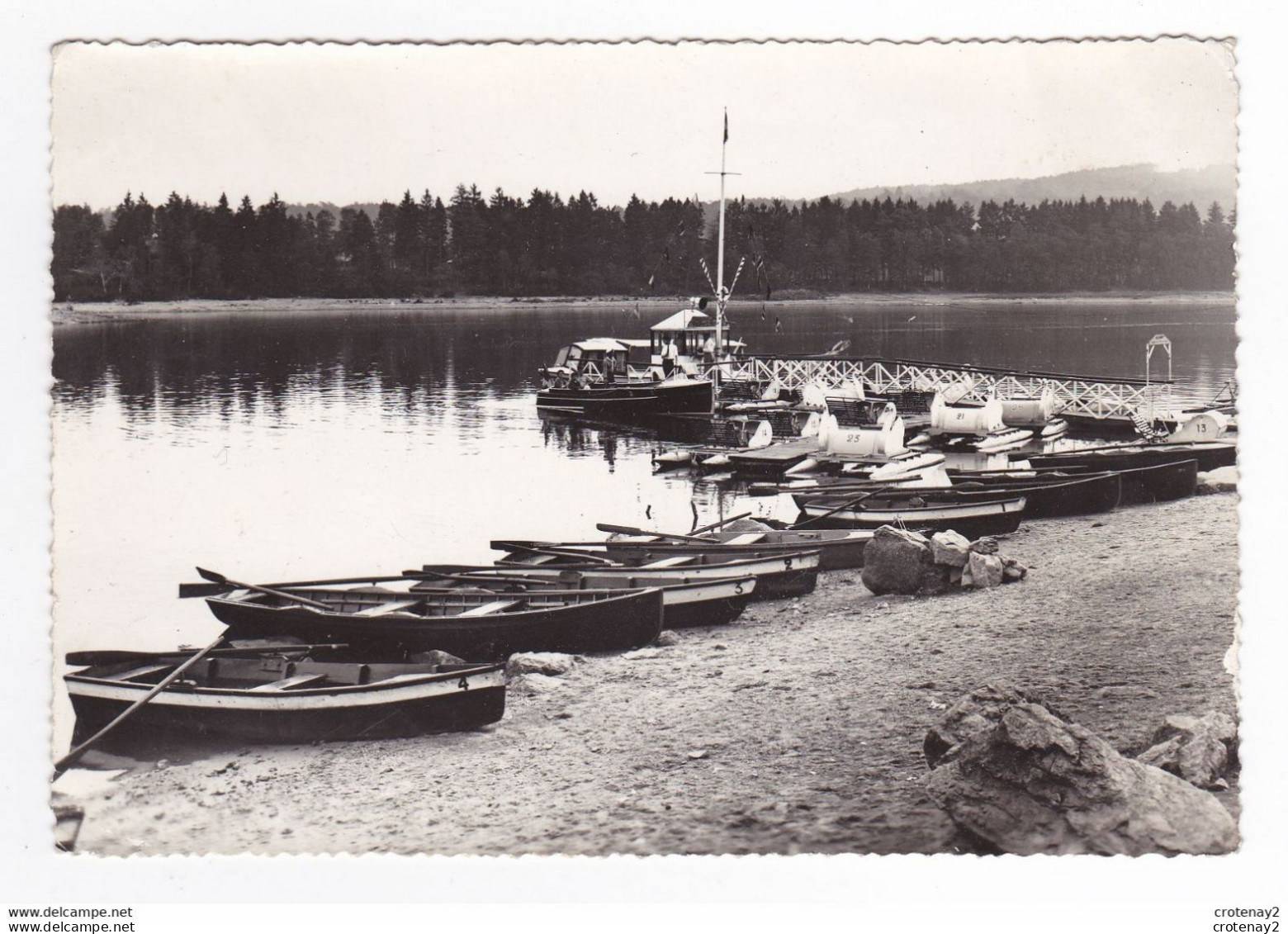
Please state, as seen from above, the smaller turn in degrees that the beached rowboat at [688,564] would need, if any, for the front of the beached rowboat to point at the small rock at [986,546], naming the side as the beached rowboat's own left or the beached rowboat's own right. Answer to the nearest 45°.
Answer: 0° — it already faces it

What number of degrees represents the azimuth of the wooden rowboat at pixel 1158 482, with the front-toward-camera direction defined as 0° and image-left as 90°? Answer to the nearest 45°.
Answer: approximately 270°

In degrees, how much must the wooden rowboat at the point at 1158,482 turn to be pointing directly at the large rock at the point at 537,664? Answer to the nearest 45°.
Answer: approximately 135° to its right

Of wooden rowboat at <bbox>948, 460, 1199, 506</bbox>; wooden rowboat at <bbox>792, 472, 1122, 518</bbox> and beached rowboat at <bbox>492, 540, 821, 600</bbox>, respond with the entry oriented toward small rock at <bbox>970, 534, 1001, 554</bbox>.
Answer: the beached rowboat

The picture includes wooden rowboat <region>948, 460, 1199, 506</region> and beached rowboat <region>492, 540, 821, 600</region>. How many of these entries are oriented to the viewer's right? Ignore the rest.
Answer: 2

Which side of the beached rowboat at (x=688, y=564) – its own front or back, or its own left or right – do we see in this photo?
right

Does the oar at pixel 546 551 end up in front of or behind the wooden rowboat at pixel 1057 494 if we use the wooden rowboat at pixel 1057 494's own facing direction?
behind

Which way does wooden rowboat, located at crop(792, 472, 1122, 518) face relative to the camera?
to the viewer's right

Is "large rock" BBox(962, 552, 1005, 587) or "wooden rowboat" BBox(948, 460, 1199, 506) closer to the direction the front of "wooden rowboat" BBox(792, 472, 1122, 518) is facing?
the wooden rowboat
